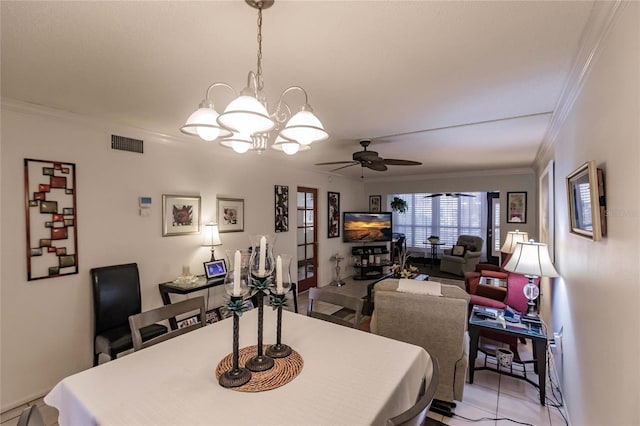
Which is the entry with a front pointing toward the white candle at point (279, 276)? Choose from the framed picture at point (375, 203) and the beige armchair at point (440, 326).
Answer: the framed picture

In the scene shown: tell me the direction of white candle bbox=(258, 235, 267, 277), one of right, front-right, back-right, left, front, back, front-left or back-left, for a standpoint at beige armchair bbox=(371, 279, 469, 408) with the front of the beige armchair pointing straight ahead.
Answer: back-left

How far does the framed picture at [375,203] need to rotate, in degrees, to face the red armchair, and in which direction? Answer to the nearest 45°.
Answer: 0° — it already faces it

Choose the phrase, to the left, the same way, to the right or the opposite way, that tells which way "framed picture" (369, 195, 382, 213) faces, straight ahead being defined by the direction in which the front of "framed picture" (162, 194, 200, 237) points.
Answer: to the right

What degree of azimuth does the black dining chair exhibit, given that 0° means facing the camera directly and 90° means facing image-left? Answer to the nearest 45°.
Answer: approximately 315°

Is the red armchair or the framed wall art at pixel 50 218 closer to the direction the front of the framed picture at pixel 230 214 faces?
the red armchair

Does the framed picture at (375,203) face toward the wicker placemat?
yes

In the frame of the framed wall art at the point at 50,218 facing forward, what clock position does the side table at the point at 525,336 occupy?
The side table is roughly at 12 o'clock from the framed wall art.

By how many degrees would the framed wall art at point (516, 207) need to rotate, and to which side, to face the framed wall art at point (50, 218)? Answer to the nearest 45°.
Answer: approximately 45° to its right

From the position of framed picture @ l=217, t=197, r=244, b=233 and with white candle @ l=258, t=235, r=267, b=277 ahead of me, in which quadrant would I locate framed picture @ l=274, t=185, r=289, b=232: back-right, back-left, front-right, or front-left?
back-left

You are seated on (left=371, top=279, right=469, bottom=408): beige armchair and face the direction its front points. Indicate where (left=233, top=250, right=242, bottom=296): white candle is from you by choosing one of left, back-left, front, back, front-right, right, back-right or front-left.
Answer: back-left

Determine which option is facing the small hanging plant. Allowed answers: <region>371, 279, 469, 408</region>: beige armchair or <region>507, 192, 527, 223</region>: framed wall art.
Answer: the beige armchair

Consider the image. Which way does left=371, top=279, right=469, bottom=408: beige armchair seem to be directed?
away from the camera

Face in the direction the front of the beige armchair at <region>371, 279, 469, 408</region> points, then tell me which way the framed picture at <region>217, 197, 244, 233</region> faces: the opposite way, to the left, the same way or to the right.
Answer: to the right

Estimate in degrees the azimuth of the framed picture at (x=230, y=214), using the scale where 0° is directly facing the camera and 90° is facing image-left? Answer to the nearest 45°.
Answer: approximately 315°
